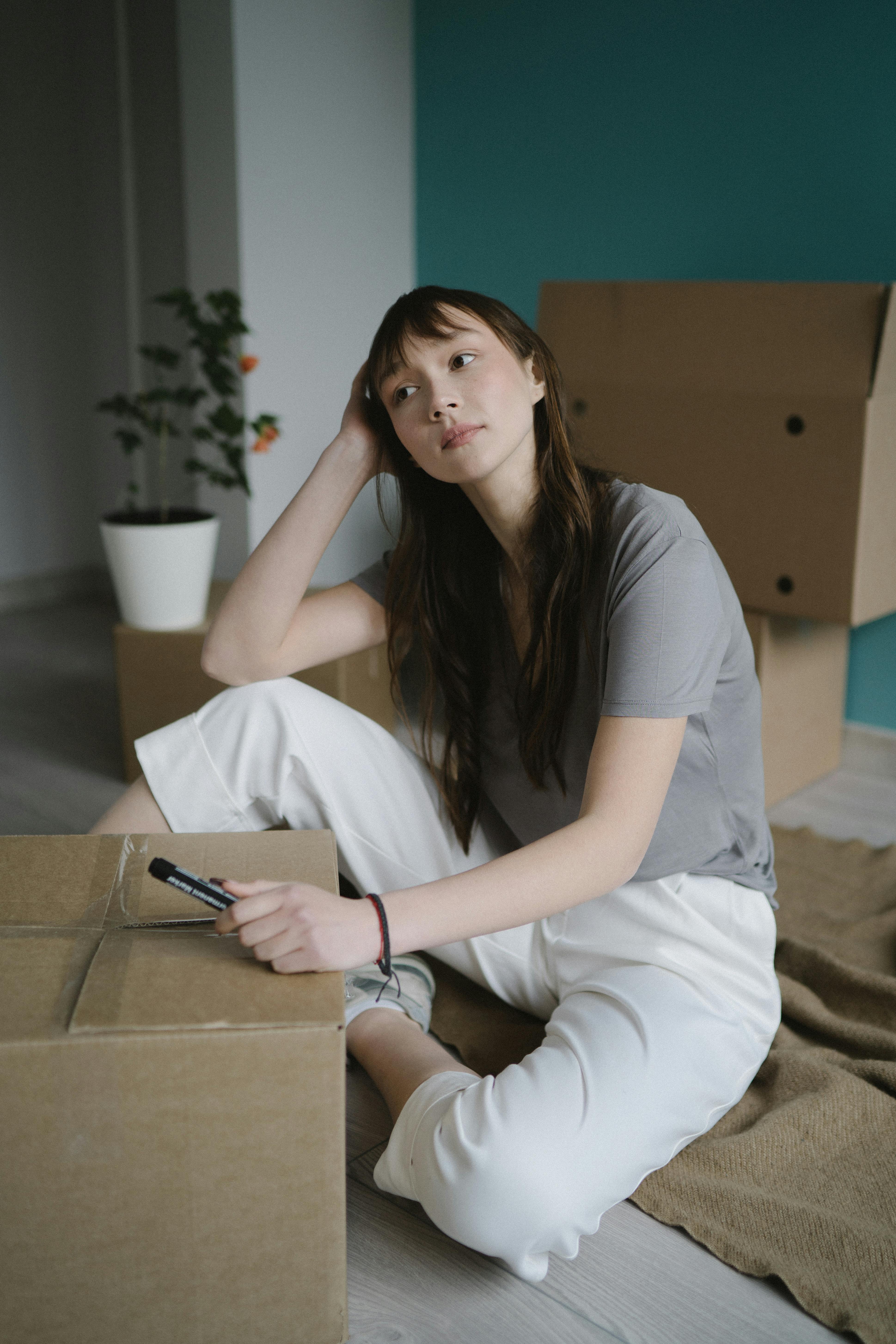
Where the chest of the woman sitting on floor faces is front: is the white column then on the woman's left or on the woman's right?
on the woman's right

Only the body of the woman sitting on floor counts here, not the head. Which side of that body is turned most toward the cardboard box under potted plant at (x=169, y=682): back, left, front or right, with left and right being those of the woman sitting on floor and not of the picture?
right

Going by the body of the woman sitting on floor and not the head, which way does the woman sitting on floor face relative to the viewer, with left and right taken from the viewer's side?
facing the viewer and to the left of the viewer

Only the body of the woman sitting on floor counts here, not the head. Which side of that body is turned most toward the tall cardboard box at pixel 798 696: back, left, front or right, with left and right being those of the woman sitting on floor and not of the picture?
back
